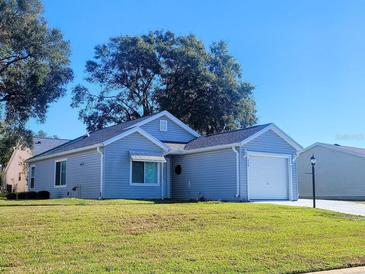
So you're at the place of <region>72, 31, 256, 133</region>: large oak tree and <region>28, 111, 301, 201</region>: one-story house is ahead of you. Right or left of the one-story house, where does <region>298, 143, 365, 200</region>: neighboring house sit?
left

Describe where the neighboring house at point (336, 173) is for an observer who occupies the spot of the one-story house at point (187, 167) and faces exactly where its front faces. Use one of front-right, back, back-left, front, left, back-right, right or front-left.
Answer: left

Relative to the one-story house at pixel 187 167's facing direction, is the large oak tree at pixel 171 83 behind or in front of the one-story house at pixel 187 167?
behind

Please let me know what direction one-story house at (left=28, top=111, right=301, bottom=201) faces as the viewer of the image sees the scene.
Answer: facing the viewer and to the right of the viewer
